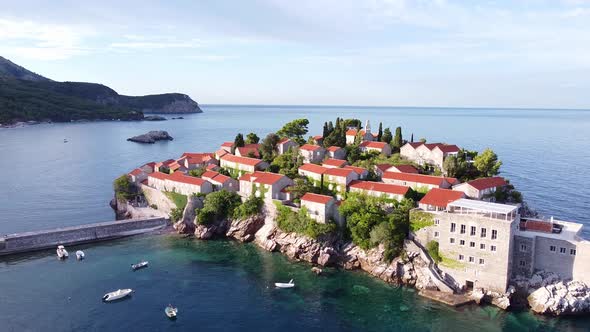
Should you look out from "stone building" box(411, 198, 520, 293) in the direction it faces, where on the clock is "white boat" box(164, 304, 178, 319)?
The white boat is roughly at 2 o'clock from the stone building.

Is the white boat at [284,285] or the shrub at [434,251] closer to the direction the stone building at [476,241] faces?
the white boat

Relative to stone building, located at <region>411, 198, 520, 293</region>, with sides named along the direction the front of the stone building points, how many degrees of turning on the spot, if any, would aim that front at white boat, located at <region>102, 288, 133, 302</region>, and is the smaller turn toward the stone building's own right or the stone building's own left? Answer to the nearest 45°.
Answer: approximately 45° to the stone building's own right

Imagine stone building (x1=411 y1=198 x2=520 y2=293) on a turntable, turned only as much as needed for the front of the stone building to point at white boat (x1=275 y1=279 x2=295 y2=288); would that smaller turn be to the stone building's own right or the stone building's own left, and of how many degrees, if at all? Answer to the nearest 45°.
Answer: approximately 90° to the stone building's own right

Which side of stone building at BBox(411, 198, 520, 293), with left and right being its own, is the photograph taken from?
front

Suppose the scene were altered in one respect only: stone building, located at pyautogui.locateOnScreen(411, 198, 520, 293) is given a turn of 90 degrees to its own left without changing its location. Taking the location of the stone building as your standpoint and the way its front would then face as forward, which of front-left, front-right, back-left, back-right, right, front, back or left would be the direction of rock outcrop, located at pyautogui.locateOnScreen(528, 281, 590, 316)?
front

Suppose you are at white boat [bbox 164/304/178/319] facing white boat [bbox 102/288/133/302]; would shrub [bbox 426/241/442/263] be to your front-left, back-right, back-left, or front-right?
back-right

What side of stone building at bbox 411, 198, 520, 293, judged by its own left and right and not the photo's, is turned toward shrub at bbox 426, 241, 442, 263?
right
